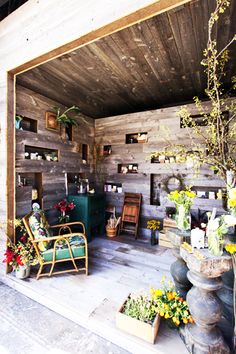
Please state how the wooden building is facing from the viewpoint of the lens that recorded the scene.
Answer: facing the viewer and to the left of the viewer

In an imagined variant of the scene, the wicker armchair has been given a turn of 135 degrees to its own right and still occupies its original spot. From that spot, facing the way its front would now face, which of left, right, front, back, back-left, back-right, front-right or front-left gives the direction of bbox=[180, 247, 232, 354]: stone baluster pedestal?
left

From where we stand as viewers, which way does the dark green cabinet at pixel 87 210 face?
facing the viewer and to the right of the viewer

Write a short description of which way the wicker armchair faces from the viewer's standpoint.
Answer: facing to the right of the viewer

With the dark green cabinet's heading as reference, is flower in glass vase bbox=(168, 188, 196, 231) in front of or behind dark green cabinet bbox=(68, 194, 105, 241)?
in front

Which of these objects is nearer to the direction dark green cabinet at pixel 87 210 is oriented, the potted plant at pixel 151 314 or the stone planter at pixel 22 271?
the potted plant

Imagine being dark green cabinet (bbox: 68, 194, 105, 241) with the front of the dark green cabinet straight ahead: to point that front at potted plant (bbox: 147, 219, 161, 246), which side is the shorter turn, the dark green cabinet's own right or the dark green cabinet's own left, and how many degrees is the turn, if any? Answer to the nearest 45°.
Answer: approximately 45° to the dark green cabinet's own left

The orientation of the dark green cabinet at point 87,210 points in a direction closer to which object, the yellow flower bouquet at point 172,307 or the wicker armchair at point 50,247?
the yellow flower bouquet
